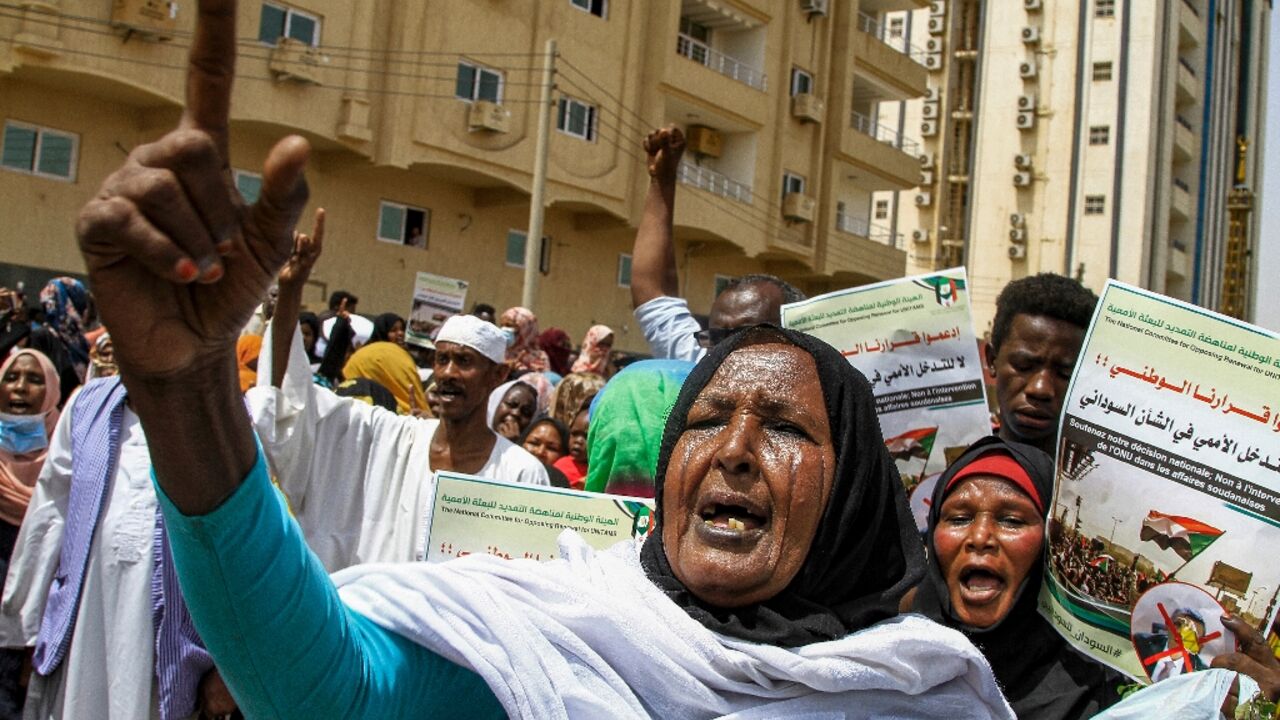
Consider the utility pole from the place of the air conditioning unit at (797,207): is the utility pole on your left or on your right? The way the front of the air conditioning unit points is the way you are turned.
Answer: on your right

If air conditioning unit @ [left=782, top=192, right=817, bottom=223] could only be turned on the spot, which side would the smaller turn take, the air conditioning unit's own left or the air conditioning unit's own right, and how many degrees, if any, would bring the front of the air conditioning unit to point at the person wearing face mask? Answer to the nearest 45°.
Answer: approximately 45° to the air conditioning unit's own right

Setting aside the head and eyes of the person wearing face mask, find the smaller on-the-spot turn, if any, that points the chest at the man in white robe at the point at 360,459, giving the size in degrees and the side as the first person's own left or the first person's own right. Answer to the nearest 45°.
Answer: approximately 45° to the first person's own left

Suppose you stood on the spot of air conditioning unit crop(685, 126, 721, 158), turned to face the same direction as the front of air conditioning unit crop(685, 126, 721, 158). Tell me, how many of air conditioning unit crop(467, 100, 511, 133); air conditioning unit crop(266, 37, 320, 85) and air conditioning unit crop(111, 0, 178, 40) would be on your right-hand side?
3

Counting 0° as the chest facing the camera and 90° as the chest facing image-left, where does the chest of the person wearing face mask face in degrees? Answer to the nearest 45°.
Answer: approximately 0°

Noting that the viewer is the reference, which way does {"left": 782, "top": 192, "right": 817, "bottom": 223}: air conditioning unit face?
facing the viewer and to the right of the viewer

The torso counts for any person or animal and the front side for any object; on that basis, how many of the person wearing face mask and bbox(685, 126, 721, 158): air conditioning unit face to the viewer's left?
0

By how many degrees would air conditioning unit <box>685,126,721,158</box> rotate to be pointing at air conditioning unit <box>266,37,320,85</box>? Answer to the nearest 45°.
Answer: approximately 90° to its right

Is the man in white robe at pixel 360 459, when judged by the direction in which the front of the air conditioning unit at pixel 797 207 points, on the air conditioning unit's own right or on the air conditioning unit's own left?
on the air conditioning unit's own right

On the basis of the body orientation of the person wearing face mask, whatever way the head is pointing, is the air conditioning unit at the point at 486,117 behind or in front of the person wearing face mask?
behind

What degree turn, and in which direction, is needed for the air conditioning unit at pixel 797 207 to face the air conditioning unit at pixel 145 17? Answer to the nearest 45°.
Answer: approximately 90° to its right

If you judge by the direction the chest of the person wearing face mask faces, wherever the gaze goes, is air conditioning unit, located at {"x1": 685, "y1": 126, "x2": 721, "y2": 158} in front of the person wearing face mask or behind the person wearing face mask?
behind

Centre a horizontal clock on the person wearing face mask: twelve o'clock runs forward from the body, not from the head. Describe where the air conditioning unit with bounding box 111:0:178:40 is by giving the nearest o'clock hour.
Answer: The air conditioning unit is roughly at 6 o'clock from the person wearing face mask.
